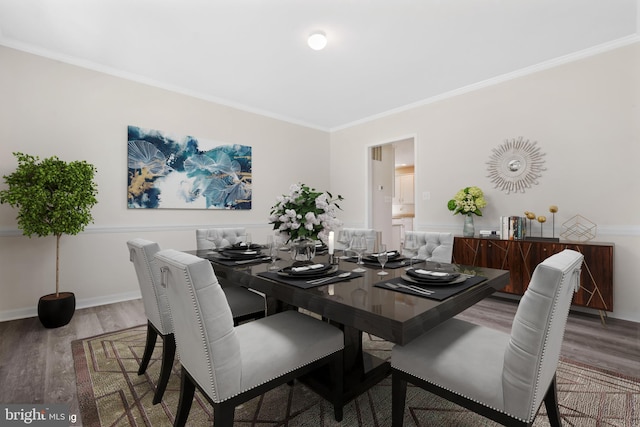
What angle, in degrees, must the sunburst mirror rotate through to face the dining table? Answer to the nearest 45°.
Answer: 0° — it already faces it

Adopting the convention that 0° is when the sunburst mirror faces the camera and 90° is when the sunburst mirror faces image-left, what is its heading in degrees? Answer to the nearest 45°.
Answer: approximately 0°

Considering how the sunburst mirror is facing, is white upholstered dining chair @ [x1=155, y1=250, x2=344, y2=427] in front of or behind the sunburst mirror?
in front

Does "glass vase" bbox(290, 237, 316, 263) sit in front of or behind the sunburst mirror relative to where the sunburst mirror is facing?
in front

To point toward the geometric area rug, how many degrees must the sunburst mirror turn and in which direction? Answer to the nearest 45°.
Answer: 0° — it already faces it

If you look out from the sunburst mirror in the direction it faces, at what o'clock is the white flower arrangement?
The white flower arrangement is roughly at 1 o'clock from the sunburst mirror.

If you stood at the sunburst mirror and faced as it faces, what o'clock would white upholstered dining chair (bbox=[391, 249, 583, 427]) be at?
The white upholstered dining chair is roughly at 12 o'clock from the sunburst mirror.

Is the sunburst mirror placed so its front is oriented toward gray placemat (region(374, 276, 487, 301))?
yes
